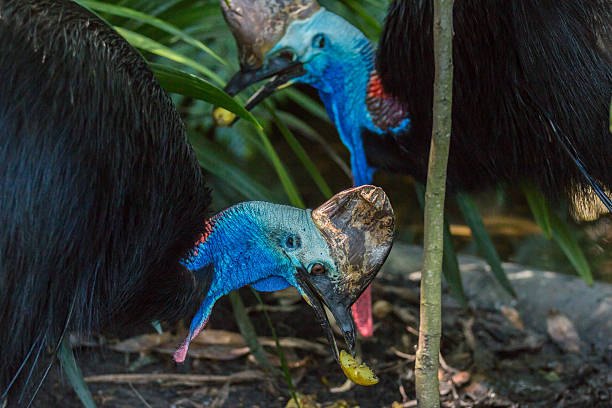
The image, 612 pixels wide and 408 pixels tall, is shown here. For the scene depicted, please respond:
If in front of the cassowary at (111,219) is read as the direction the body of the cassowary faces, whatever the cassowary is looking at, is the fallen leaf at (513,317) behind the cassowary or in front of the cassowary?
in front

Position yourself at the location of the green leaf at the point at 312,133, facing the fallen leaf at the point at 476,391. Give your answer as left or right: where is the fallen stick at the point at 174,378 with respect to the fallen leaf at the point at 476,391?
right

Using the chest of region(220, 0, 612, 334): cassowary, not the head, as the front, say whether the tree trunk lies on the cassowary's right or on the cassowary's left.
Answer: on the cassowary's left

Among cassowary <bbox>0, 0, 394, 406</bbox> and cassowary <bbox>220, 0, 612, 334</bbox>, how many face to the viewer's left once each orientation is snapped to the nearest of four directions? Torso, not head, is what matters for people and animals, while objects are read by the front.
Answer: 1

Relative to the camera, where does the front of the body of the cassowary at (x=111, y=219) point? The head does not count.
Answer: to the viewer's right

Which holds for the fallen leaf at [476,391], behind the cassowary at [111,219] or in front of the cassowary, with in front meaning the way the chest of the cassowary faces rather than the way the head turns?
in front

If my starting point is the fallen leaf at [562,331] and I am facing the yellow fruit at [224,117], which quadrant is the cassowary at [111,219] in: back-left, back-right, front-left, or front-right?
front-left

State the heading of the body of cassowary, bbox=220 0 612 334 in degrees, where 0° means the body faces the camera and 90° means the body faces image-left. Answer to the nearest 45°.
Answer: approximately 90°

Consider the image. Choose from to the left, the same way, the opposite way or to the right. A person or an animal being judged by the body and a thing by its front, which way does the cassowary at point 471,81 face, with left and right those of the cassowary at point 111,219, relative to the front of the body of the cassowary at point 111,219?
the opposite way
